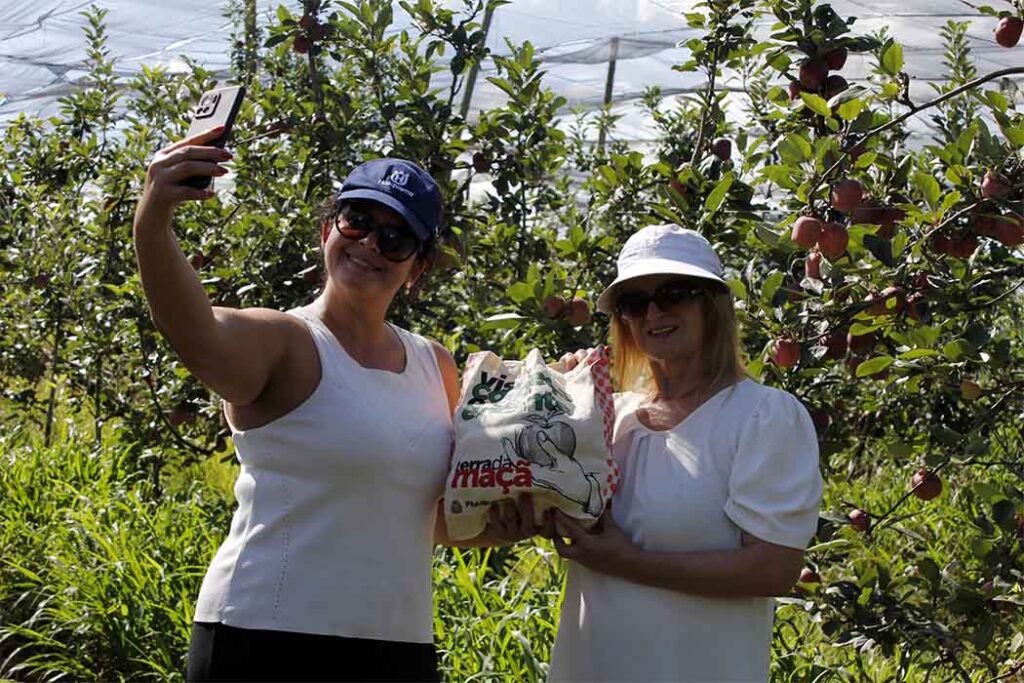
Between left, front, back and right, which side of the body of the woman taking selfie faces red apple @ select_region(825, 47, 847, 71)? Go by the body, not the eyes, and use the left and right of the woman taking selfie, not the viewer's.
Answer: left

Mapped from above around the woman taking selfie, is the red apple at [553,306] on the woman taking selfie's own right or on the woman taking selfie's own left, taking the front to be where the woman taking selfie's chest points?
on the woman taking selfie's own left

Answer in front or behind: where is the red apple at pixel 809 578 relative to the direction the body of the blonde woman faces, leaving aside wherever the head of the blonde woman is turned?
behind

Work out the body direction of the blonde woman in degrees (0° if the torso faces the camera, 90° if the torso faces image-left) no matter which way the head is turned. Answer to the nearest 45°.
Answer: approximately 45°

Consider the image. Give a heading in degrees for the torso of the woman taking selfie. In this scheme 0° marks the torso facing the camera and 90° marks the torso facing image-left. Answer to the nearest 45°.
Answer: approximately 315°

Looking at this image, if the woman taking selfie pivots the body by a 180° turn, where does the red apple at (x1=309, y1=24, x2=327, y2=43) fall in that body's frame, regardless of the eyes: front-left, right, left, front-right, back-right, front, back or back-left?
front-right

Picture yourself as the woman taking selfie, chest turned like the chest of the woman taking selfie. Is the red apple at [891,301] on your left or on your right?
on your left
